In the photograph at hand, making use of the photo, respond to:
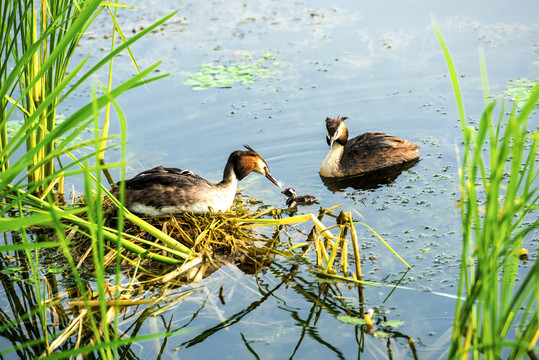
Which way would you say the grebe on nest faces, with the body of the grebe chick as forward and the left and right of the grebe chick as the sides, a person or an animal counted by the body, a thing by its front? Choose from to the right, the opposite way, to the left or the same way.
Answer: the opposite way

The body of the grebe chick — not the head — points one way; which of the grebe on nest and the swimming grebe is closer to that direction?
the grebe on nest

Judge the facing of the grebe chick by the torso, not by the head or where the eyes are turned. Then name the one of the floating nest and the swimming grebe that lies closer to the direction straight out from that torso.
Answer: the floating nest

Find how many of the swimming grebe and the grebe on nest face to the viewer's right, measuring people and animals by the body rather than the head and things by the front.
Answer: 1

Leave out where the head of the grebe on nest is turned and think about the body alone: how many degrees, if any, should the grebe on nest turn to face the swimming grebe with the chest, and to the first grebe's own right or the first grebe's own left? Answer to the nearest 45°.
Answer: approximately 45° to the first grebe's own left

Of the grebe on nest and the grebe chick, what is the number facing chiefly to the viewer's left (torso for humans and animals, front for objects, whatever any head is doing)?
1

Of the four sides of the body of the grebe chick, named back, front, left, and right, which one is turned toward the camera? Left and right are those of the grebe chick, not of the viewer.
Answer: left

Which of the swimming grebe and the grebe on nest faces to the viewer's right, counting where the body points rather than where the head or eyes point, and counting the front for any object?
the grebe on nest

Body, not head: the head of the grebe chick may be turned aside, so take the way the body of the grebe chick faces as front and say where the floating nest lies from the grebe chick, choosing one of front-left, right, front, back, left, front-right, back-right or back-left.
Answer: front-left

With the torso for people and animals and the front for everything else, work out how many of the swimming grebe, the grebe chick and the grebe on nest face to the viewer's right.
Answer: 1

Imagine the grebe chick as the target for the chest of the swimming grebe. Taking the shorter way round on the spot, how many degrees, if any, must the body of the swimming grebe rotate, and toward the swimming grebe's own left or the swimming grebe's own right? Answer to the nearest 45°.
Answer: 0° — it already faces it

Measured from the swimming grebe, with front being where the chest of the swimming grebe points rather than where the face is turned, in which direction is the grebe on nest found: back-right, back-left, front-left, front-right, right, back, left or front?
front

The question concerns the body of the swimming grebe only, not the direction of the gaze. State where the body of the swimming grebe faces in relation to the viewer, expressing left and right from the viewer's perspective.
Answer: facing the viewer and to the left of the viewer

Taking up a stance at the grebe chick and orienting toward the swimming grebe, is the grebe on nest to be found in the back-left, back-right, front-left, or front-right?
back-left

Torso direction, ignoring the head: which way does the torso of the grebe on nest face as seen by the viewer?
to the viewer's right
